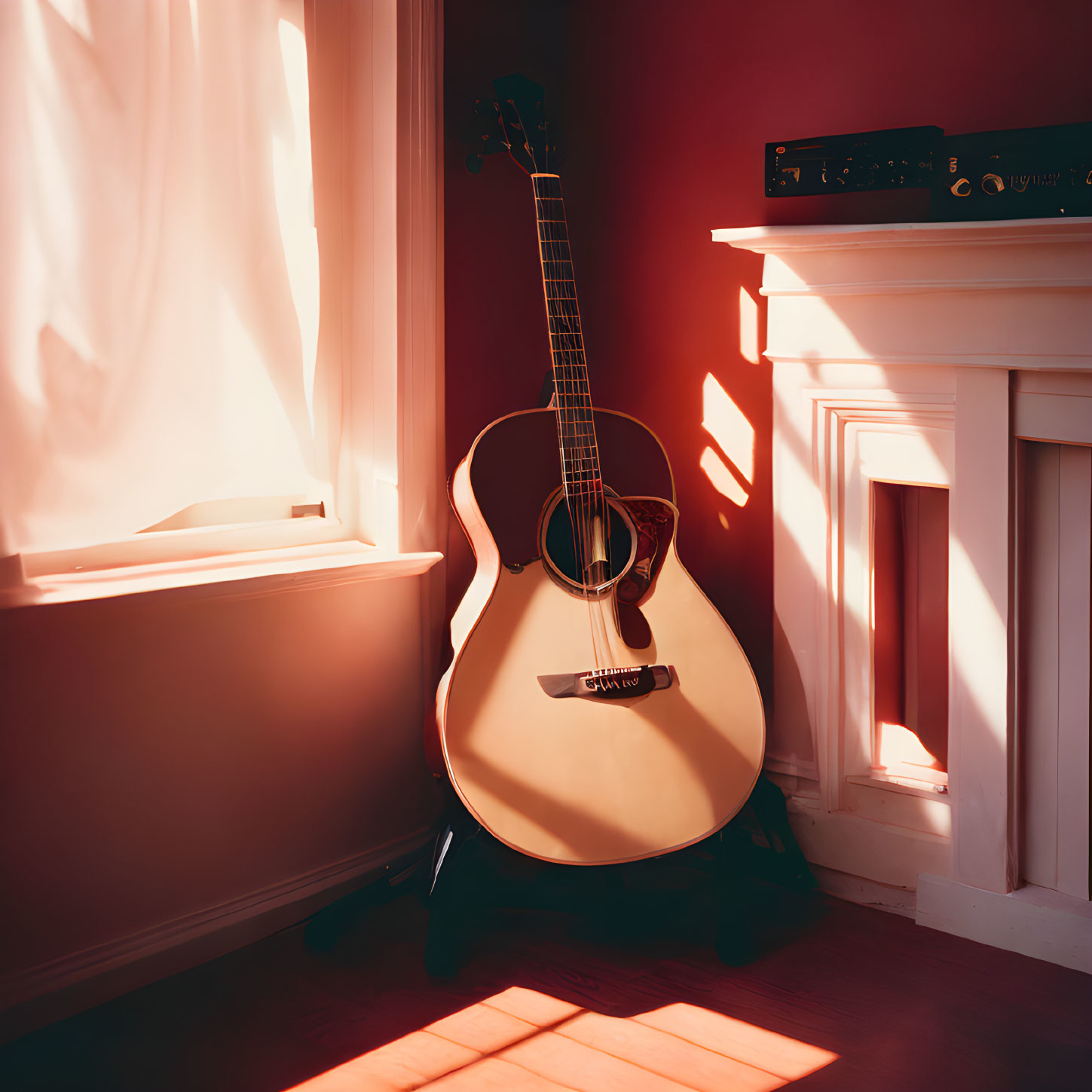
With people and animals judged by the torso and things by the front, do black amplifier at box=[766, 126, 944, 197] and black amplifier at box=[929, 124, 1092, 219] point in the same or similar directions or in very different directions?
same or similar directions

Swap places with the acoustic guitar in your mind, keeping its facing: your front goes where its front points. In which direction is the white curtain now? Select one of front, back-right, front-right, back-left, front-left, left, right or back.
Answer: right

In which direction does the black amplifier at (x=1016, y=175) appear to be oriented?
toward the camera

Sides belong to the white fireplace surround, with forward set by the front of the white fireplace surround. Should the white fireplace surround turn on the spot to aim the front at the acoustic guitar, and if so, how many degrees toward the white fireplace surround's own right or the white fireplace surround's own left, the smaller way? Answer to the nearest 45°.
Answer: approximately 45° to the white fireplace surround's own right

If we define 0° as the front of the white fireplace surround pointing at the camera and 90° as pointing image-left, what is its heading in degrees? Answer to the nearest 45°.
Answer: approximately 45°

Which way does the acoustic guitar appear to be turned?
toward the camera

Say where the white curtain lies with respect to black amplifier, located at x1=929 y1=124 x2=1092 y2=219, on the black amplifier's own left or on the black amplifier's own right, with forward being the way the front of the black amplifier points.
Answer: on the black amplifier's own right

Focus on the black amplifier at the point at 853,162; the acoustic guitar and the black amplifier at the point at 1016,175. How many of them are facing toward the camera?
3

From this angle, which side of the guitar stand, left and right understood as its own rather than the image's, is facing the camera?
front

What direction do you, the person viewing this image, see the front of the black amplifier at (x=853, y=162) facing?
facing the viewer
